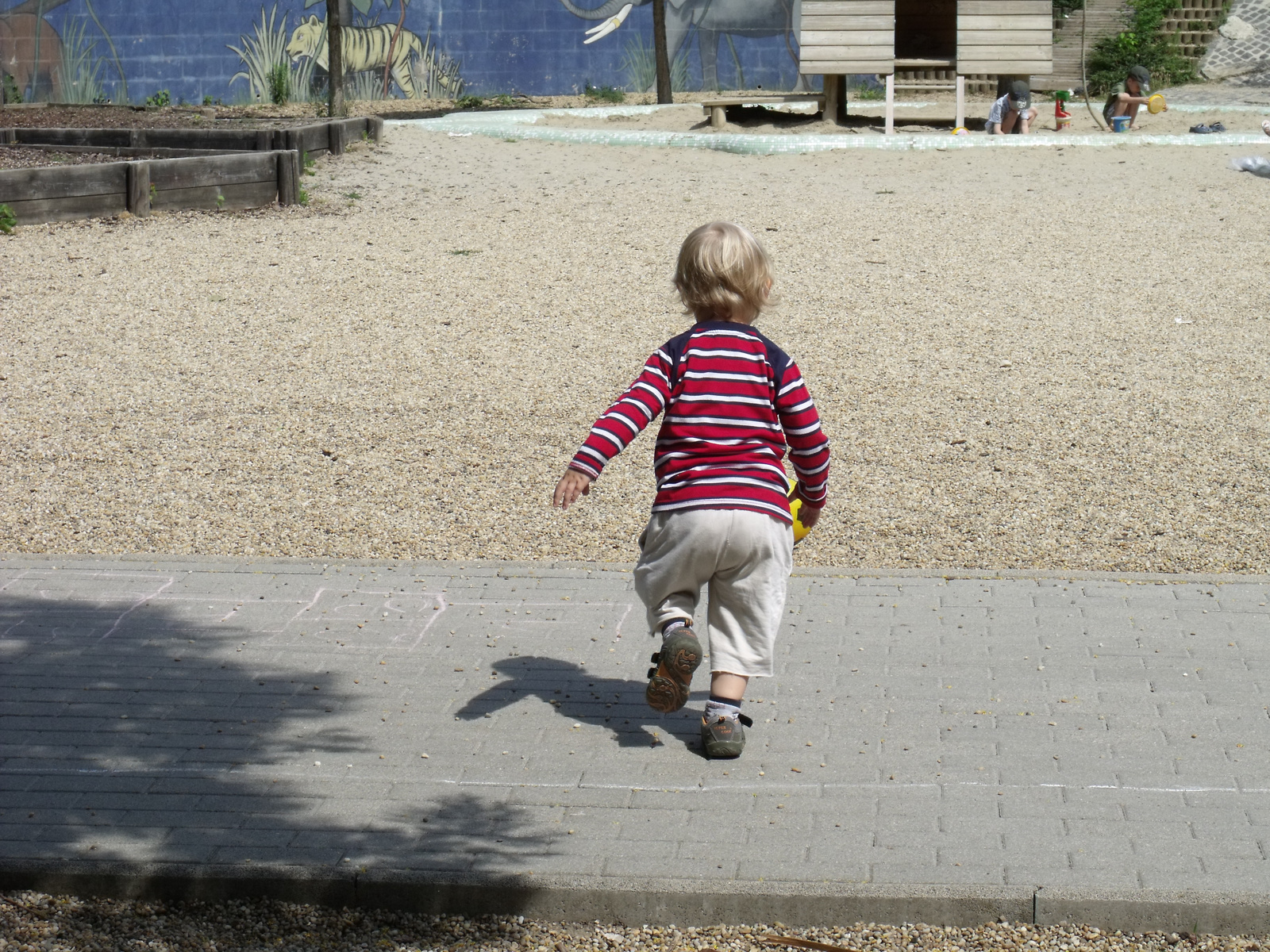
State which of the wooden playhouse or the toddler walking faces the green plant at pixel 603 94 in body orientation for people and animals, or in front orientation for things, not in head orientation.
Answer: the toddler walking

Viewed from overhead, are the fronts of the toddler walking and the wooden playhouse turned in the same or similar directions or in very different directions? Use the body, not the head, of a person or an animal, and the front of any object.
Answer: very different directions

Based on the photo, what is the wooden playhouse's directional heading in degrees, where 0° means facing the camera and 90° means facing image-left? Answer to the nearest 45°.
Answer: approximately 0°

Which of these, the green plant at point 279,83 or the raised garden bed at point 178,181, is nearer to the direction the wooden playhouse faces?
the raised garden bed

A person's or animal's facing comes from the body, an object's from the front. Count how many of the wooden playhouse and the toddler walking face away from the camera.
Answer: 1

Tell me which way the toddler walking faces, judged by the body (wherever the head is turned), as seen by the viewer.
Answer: away from the camera

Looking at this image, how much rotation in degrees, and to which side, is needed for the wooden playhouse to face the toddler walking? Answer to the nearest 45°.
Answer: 0° — it already faces them

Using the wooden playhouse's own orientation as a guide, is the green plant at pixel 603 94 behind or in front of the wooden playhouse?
behind

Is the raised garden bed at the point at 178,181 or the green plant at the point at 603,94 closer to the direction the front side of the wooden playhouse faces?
the raised garden bed
